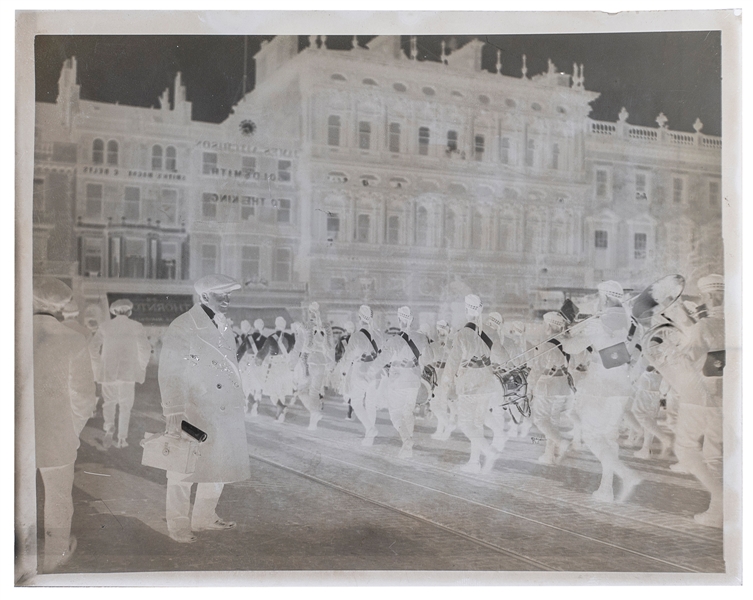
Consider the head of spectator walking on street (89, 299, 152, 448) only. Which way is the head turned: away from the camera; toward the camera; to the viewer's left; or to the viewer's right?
away from the camera

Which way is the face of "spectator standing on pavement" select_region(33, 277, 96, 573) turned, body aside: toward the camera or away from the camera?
away from the camera

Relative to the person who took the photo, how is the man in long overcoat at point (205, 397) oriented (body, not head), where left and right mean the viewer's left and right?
facing the viewer and to the right of the viewer

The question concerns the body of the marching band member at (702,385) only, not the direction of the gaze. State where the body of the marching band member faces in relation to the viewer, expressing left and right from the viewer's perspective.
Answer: facing away from the viewer and to the left of the viewer

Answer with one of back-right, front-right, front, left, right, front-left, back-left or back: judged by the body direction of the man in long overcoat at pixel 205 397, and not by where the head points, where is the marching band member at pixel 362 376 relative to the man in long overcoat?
front-left
